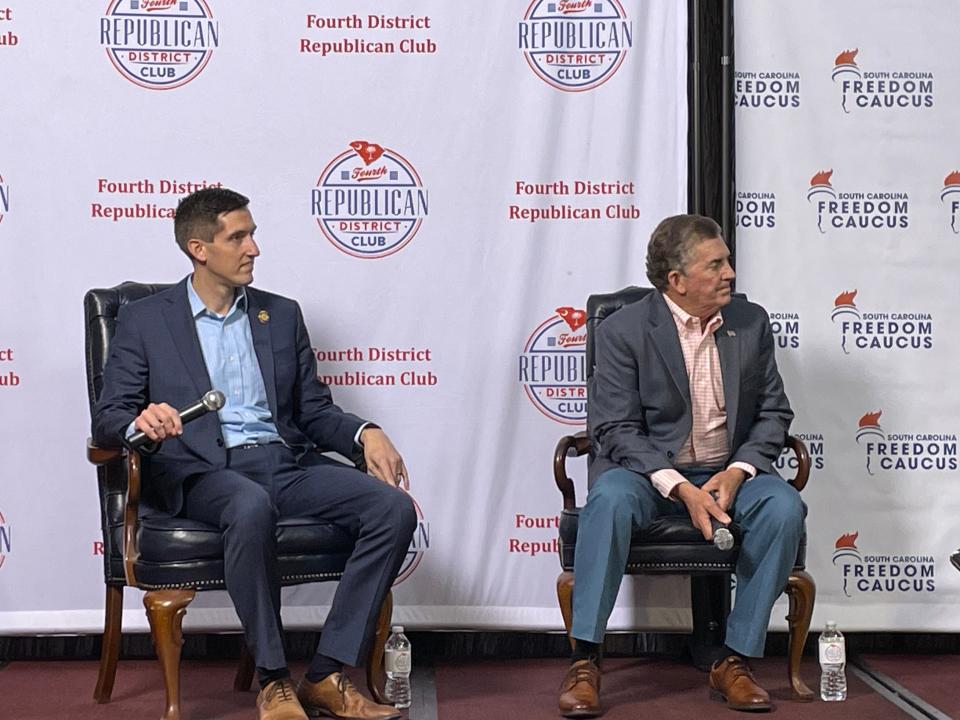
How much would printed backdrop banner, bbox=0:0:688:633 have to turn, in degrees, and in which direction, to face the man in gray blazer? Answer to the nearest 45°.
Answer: approximately 45° to its left

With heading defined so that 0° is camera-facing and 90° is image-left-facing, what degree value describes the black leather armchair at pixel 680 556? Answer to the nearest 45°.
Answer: approximately 0°

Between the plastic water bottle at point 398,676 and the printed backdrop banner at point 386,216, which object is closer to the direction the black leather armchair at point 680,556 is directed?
the plastic water bottle

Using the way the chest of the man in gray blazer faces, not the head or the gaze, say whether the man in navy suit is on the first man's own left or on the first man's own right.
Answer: on the first man's own right

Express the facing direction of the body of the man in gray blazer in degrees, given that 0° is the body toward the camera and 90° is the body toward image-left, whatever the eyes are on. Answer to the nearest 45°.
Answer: approximately 0°

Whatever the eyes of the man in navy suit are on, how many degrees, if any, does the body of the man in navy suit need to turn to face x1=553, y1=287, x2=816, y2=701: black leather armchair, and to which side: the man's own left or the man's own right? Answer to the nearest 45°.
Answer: approximately 45° to the man's own left

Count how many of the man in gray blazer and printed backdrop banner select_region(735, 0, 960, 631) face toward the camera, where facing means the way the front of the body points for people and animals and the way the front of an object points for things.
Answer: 2

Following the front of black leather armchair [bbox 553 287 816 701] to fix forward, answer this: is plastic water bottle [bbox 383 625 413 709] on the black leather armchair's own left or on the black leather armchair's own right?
on the black leather armchair's own right

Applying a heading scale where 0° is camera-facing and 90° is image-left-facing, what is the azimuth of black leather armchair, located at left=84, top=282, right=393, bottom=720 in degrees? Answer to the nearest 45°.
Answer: approximately 315°
